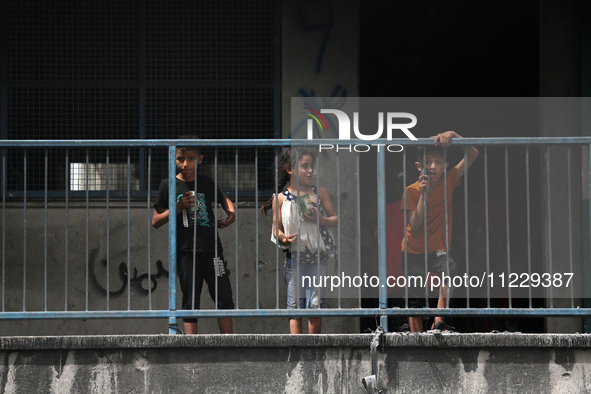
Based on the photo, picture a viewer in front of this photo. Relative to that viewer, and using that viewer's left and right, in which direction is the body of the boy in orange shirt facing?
facing the viewer and to the right of the viewer

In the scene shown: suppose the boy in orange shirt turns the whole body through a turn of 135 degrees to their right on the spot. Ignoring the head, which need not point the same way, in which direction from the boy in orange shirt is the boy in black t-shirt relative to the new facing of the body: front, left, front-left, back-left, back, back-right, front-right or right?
front
